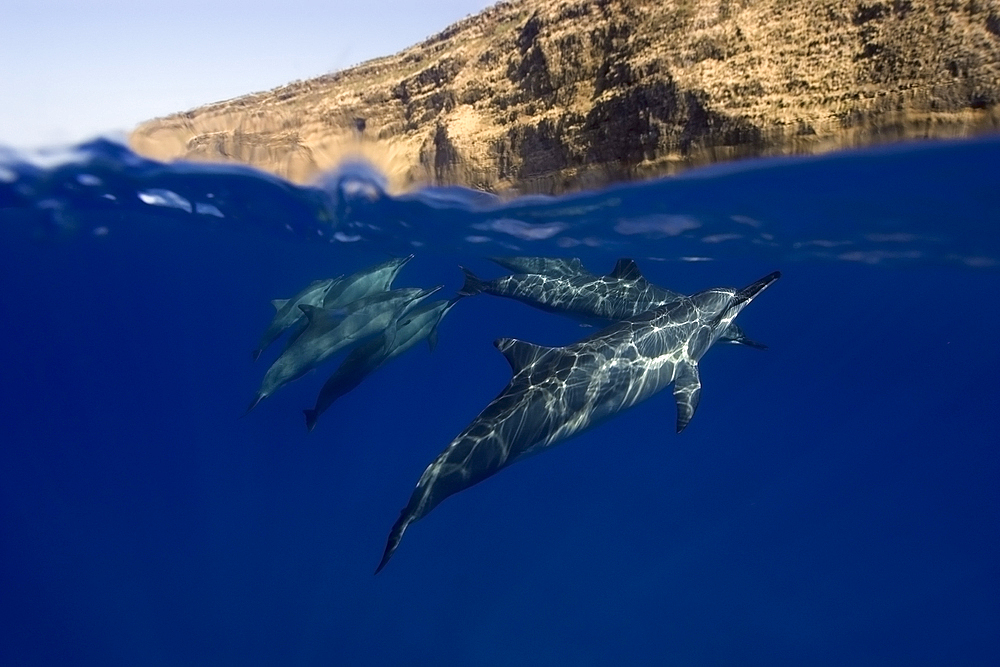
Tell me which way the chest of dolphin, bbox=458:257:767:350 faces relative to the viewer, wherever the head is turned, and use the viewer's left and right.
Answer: facing to the right of the viewer

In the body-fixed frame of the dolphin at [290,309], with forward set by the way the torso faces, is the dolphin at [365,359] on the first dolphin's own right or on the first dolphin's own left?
on the first dolphin's own right

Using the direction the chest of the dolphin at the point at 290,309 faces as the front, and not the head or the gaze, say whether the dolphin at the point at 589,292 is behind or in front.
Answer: in front

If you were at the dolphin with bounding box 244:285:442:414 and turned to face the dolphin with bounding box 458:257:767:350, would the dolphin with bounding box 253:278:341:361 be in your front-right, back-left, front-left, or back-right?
back-left

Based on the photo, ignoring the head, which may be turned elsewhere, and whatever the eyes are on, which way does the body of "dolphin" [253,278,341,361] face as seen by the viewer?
to the viewer's right

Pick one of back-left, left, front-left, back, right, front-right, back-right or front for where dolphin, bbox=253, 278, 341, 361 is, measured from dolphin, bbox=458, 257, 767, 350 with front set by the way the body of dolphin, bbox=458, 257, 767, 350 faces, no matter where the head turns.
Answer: back

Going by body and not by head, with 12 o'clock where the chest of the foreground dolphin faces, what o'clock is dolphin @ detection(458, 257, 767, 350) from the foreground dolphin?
The dolphin is roughly at 9 o'clock from the foreground dolphin.

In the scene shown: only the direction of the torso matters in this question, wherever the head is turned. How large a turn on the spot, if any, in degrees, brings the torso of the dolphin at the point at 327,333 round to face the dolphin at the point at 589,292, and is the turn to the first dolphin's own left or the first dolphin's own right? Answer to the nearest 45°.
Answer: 0° — it already faces it

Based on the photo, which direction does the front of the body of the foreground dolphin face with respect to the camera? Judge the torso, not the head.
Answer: to the viewer's right

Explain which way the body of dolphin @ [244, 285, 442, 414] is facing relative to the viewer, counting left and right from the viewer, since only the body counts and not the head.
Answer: facing to the right of the viewer

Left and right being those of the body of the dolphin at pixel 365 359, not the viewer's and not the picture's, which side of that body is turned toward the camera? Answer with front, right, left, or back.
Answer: right

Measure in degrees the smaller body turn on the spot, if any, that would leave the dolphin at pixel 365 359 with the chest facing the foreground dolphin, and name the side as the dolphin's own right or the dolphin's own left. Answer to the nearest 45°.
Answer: approximately 45° to the dolphin's own right

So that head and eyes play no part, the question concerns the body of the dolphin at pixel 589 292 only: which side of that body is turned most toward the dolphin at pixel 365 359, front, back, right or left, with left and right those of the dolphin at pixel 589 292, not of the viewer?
back

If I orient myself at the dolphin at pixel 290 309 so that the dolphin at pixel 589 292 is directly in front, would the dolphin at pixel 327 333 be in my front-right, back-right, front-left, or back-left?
front-right
